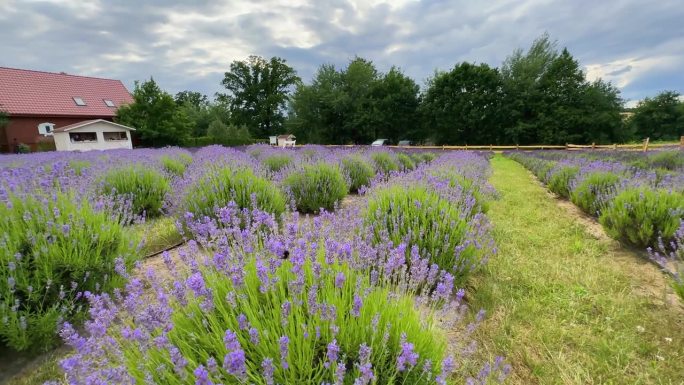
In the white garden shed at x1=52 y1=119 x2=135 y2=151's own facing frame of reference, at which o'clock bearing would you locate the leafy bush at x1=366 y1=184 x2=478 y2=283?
The leafy bush is roughly at 12 o'clock from the white garden shed.

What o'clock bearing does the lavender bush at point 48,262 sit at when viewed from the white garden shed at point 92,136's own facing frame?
The lavender bush is roughly at 12 o'clock from the white garden shed.

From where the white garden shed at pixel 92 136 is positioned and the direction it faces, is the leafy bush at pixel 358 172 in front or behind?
in front

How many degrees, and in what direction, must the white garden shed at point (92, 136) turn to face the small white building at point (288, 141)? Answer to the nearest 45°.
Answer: approximately 90° to its left

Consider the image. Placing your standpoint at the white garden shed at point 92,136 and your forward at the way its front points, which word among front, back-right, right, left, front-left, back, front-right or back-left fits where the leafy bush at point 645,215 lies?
front

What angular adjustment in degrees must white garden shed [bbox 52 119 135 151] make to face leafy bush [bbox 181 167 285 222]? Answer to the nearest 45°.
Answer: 0° — it already faces it

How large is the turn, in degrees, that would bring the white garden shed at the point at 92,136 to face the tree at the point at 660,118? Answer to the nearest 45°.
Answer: approximately 90° to its left

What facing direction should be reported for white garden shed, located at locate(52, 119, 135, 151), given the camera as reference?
facing the viewer

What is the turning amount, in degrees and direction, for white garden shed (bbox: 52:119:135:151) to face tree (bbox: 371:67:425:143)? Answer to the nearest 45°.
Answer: approximately 90° to its left
